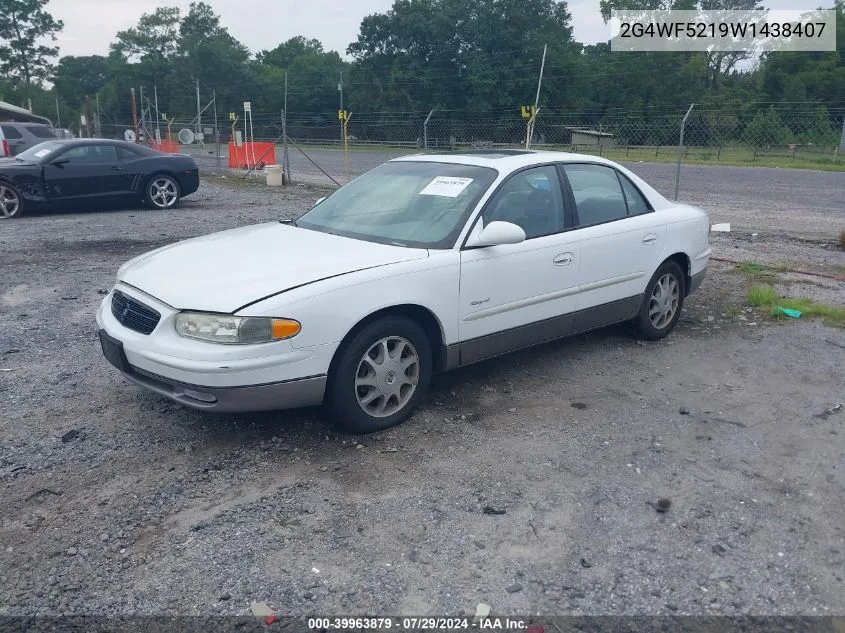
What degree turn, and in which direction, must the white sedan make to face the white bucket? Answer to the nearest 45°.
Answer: approximately 135° to its right

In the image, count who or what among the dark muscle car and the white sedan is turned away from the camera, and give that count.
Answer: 0

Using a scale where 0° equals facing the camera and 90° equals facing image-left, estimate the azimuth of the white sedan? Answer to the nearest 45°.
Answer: approximately 45°

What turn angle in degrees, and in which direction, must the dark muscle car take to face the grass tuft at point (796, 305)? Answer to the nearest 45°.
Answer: approximately 135° to its left

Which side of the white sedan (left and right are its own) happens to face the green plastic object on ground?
back

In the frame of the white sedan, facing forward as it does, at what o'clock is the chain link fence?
The chain link fence is roughly at 5 o'clock from the white sedan.

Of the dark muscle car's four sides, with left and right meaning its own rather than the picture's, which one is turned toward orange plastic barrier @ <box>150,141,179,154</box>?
right

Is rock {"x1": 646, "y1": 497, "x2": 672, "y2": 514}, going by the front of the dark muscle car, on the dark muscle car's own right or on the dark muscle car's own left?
on the dark muscle car's own left

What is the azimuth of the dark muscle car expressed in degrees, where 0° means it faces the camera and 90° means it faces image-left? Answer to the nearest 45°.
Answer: approximately 90°

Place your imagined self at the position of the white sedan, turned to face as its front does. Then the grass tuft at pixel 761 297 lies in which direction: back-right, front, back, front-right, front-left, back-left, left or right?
back
